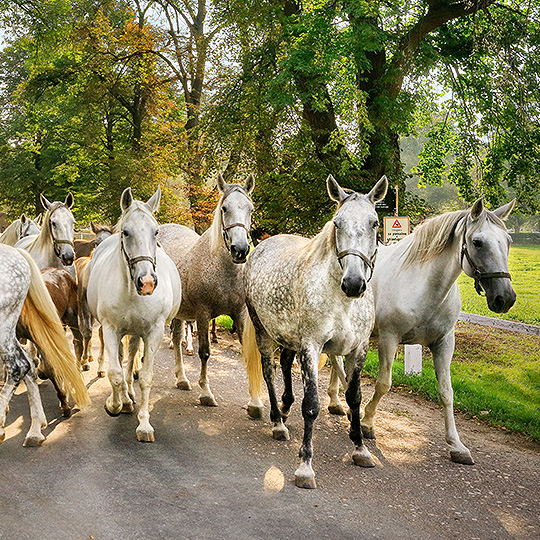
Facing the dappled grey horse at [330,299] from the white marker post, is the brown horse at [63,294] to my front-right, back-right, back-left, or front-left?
front-right

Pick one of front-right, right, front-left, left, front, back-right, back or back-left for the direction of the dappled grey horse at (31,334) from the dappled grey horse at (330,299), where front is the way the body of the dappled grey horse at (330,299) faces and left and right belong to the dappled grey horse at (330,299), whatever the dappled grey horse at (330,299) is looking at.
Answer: back-right

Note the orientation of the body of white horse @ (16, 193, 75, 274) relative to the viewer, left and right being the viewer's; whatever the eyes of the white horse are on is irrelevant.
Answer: facing the viewer and to the right of the viewer

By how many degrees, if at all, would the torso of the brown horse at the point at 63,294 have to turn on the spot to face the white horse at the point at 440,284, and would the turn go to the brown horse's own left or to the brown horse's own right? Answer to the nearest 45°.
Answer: approximately 135° to the brown horse's own left

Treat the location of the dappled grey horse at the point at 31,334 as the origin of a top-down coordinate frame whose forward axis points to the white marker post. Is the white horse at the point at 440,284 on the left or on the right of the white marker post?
right

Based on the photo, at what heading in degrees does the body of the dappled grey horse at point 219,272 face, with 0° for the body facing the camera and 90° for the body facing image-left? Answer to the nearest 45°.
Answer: approximately 315°

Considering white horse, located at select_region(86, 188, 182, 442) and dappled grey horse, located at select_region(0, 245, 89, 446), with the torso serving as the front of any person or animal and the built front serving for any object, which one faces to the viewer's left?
the dappled grey horse

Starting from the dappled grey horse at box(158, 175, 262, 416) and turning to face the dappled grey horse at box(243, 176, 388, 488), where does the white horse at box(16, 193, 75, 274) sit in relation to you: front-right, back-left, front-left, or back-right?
back-right

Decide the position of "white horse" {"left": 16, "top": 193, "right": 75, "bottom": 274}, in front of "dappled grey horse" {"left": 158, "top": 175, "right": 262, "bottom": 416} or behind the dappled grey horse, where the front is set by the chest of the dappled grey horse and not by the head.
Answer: behind

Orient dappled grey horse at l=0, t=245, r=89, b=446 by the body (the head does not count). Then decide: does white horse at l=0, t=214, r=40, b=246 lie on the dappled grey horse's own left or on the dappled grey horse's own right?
on the dappled grey horse's own right

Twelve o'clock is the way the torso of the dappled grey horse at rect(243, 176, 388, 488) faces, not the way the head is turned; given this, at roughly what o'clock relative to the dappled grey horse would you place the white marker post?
The white marker post is roughly at 8 o'clock from the dappled grey horse.
